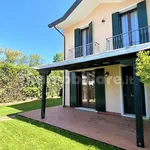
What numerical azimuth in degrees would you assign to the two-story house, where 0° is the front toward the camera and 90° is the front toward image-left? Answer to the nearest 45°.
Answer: approximately 45°

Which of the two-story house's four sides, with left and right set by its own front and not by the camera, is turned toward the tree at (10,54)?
right
